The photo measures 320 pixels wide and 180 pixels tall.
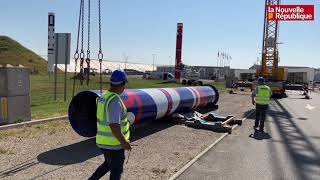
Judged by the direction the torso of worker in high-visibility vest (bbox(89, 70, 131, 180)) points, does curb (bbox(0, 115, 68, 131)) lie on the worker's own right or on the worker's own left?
on the worker's own left

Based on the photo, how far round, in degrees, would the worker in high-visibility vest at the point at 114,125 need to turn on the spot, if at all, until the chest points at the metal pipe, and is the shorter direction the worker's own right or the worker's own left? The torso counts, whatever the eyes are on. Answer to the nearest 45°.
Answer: approximately 45° to the worker's own left

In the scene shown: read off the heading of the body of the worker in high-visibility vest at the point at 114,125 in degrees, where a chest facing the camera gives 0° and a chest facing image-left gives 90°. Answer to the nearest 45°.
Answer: approximately 225°
